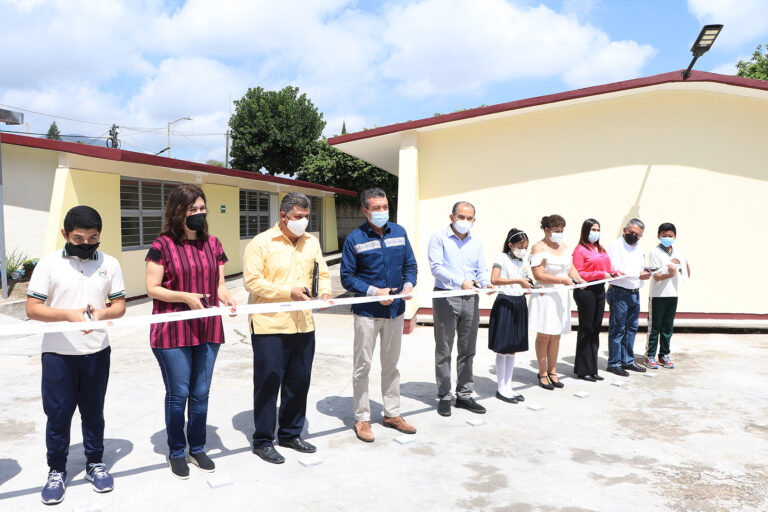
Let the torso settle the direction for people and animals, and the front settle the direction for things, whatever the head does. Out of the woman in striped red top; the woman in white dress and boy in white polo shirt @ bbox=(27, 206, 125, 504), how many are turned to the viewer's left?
0

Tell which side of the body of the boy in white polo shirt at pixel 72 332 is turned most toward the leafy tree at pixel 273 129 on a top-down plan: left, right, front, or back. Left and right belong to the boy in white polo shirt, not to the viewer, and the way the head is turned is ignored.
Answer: back

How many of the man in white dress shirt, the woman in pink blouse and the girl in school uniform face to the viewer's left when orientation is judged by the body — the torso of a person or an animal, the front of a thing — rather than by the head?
0

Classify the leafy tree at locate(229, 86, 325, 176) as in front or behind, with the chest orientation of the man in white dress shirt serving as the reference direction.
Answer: behind

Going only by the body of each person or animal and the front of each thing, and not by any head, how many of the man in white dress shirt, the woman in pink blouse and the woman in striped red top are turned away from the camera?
0

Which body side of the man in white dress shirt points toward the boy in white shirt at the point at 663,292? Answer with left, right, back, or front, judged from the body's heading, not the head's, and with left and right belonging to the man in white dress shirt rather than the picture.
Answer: left

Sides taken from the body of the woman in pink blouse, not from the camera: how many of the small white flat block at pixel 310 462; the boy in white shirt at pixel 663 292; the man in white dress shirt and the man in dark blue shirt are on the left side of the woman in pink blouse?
2

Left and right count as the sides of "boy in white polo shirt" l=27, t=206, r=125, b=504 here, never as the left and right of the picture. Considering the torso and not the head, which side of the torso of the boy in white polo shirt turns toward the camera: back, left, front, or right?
front

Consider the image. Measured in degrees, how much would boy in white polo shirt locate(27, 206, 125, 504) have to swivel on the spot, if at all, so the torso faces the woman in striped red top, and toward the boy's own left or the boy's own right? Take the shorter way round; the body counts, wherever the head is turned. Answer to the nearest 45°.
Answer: approximately 90° to the boy's own left

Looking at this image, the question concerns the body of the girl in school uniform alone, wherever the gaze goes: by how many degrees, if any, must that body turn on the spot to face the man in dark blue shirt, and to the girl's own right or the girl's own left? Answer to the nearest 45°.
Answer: approximately 90° to the girl's own right

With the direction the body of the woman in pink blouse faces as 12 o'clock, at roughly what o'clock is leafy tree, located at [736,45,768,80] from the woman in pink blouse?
The leafy tree is roughly at 8 o'clock from the woman in pink blouse.

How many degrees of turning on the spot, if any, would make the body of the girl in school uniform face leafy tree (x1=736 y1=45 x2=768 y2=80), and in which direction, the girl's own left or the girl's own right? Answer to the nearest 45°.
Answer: approximately 90° to the girl's own left

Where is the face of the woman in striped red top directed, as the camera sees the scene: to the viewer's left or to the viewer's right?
to the viewer's right
